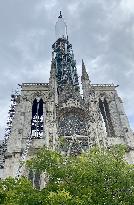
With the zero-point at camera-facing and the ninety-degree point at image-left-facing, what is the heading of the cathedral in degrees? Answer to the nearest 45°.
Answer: approximately 0°
